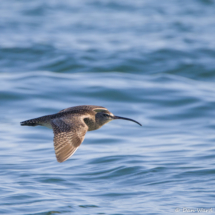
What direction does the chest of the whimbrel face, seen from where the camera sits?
to the viewer's right
